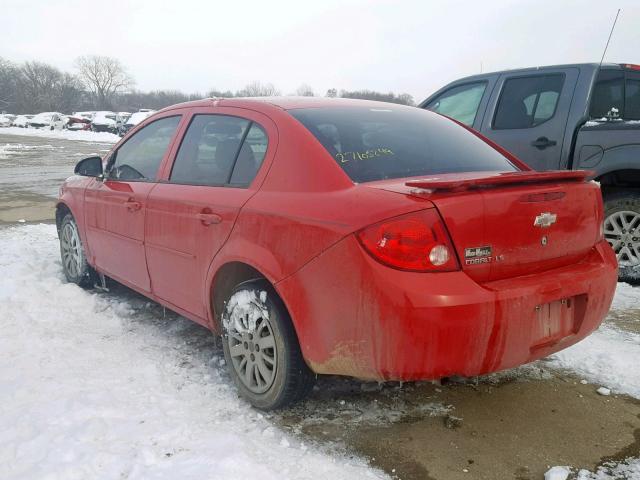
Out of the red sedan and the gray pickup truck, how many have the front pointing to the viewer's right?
0

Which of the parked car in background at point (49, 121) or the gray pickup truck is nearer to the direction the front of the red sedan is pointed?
the parked car in background

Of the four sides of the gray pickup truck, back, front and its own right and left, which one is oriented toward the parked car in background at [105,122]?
front

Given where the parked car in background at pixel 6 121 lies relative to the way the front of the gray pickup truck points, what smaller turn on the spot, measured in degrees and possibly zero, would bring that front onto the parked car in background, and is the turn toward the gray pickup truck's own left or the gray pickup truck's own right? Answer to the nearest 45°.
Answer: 0° — it already faces it

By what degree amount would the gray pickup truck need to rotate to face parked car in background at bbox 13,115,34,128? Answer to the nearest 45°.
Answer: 0° — it already faces it

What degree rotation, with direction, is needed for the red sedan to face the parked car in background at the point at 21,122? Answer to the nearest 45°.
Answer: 0° — it already faces it

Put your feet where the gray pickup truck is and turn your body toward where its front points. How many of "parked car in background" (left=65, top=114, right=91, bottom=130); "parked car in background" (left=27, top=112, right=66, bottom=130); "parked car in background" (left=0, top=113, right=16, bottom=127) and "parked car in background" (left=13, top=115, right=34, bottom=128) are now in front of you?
4

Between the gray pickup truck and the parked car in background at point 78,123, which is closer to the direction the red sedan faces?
the parked car in background

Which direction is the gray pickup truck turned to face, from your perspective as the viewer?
facing away from the viewer and to the left of the viewer

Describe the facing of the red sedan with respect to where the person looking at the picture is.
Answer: facing away from the viewer and to the left of the viewer

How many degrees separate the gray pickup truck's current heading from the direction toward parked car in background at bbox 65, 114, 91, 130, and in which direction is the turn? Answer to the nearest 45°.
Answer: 0° — it already faces it

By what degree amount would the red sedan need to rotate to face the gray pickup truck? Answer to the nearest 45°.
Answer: approximately 90° to its right
